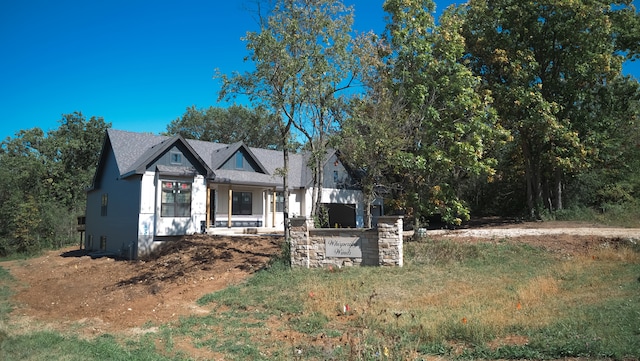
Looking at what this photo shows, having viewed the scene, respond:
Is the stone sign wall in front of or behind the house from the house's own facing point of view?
in front

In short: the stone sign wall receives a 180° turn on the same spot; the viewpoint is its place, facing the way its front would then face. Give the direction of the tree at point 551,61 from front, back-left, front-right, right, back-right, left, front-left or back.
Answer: front-right

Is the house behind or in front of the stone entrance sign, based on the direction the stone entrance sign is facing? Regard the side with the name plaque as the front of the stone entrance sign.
behind

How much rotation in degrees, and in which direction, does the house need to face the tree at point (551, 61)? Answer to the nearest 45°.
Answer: approximately 45° to its left

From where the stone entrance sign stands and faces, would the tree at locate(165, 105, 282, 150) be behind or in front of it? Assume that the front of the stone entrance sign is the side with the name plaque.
behind

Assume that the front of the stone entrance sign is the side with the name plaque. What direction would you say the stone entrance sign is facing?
toward the camera

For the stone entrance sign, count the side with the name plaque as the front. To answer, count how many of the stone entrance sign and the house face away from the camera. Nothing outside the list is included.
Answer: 0

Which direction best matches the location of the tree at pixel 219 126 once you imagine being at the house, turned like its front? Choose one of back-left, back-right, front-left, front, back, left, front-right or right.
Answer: back-left

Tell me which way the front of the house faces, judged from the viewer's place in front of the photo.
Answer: facing the viewer and to the right of the viewer
